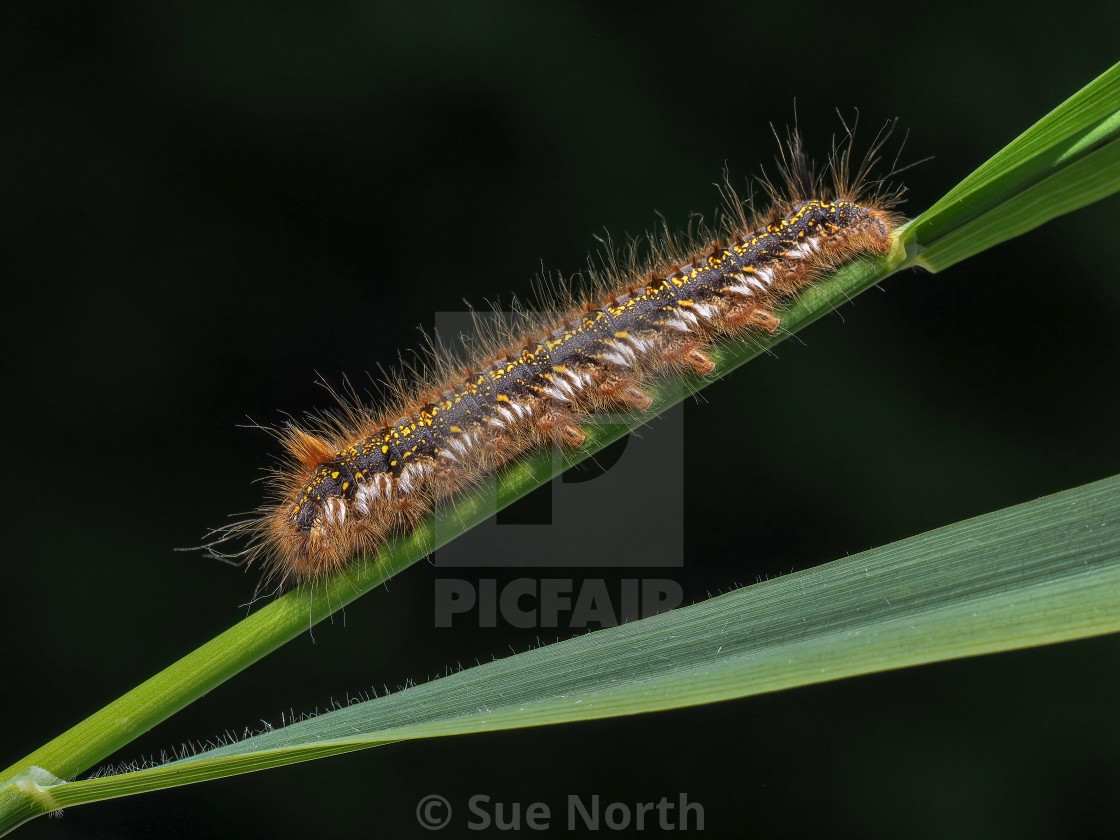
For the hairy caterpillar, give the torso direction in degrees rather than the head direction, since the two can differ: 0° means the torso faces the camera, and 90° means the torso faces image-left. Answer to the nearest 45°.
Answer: approximately 90°
